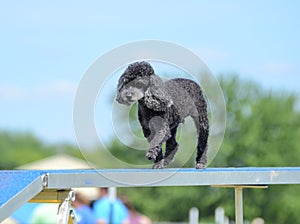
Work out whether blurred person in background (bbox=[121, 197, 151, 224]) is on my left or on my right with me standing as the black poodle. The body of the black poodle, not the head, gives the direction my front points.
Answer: on my right

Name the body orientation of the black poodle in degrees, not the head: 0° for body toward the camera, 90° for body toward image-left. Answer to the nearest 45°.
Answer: approximately 45°
